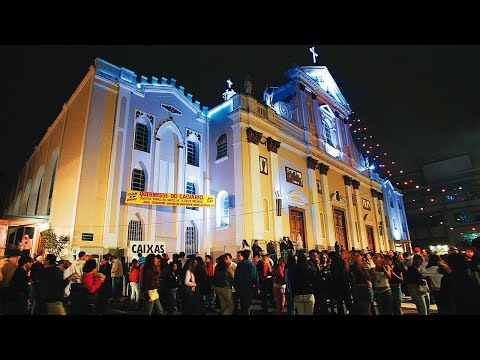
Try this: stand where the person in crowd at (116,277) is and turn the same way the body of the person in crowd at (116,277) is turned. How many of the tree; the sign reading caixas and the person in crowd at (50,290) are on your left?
1

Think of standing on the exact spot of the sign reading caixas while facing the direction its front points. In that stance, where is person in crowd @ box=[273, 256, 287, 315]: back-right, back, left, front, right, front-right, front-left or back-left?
front-left

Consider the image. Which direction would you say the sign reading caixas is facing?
toward the camera

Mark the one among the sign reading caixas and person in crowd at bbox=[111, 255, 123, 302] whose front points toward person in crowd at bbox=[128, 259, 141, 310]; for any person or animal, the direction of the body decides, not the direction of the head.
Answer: the sign reading caixas

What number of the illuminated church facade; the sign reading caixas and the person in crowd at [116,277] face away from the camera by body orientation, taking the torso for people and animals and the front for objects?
0

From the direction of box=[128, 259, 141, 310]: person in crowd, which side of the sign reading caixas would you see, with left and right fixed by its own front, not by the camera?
front

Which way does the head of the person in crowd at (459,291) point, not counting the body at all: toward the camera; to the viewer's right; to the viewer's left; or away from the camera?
away from the camera

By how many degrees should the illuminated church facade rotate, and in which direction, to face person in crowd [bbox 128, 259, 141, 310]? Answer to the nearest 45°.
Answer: approximately 45° to its right

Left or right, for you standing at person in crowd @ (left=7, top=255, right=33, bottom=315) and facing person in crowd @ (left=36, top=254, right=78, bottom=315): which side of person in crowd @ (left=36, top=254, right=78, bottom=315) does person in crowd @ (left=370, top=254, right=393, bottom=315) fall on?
left

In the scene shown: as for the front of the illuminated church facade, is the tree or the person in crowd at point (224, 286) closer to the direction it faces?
the person in crowd

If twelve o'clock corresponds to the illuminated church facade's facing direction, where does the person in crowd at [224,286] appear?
The person in crowd is roughly at 1 o'clock from the illuminated church facade.

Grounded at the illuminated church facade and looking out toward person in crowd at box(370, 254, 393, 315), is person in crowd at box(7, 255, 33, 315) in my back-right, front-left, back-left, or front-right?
front-right
